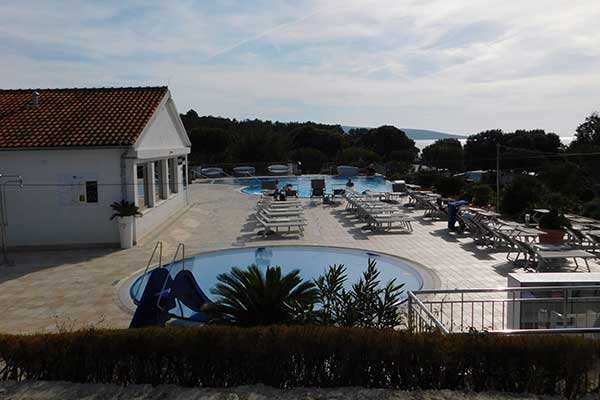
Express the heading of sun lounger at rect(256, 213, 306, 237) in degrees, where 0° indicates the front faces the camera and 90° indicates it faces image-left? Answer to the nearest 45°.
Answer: approximately 270°

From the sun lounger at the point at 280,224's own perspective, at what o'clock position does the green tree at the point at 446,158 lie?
The green tree is roughly at 10 o'clock from the sun lounger.

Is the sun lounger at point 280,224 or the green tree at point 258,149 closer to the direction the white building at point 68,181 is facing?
the sun lounger

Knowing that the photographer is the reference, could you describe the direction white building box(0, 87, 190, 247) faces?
facing to the right of the viewer
